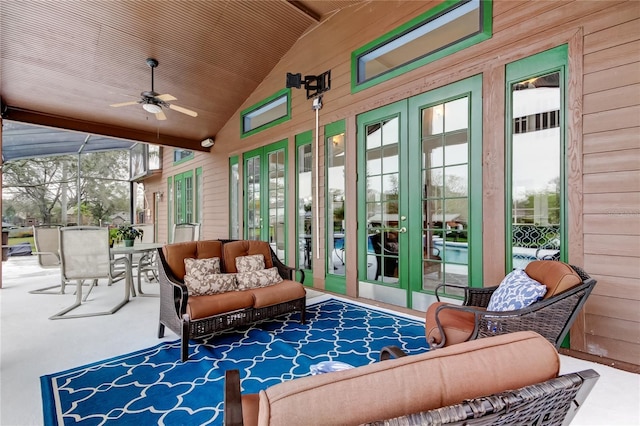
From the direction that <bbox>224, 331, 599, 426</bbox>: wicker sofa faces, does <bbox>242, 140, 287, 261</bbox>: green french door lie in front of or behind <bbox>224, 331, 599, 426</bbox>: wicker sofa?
in front

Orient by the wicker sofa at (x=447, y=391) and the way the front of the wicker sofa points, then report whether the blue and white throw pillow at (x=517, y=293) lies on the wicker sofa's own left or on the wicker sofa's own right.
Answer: on the wicker sofa's own right

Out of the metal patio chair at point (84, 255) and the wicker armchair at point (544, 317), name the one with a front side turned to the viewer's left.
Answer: the wicker armchair

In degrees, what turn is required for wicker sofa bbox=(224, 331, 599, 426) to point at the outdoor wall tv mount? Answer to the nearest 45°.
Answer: approximately 45° to its right

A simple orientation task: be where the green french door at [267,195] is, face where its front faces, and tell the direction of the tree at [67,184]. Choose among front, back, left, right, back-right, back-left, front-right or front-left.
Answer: right

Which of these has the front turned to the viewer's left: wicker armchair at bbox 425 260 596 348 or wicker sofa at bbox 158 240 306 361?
the wicker armchair

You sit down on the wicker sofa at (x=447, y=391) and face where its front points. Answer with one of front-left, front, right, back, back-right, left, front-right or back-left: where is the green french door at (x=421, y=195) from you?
front-right

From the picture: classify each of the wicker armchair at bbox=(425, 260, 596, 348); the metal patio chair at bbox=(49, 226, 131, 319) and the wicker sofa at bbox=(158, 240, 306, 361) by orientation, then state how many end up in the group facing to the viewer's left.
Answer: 1

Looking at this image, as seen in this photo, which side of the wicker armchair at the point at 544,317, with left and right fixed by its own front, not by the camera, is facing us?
left

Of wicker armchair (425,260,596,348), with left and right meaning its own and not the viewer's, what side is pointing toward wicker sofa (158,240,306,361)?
front

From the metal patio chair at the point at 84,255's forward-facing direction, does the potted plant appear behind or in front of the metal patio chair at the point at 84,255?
in front

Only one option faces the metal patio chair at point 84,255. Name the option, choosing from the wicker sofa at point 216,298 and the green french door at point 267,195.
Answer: the green french door

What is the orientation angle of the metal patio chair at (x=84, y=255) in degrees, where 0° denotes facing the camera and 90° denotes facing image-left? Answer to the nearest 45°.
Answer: approximately 225°
